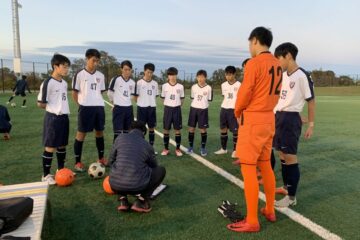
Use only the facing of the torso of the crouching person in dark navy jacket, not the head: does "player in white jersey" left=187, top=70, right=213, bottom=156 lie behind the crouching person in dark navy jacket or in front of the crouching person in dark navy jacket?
in front

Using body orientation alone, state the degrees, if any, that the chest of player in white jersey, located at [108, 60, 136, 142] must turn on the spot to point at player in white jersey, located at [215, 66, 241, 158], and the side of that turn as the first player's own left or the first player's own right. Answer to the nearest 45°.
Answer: approximately 45° to the first player's own left

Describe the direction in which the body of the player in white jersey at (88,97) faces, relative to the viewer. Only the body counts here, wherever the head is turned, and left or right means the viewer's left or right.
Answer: facing the viewer and to the right of the viewer

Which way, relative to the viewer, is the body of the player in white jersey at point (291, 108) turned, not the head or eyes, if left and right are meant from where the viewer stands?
facing the viewer and to the left of the viewer

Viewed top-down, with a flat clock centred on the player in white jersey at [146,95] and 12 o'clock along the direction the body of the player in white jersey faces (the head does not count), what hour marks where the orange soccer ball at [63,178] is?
The orange soccer ball is roughly at 1 o'clock from the player in white jersey.

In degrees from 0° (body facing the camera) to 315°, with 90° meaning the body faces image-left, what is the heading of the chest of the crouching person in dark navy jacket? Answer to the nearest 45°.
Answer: approximately 225°

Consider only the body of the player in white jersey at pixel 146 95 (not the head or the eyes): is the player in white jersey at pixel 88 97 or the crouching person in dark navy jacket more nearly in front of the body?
the crouching person in dark navy jacket

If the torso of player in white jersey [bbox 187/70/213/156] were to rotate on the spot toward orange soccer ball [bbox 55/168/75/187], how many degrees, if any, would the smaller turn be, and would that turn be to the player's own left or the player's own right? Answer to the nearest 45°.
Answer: approximately 45° to the player's own right

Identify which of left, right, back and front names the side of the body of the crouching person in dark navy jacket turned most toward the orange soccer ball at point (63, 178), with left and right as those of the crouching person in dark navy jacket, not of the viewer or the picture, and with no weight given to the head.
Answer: left

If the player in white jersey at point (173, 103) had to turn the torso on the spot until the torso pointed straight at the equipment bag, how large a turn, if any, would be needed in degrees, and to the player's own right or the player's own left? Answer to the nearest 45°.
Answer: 0° — they already face it

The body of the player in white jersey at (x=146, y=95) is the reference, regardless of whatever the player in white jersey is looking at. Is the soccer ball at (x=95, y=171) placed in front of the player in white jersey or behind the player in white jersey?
in front

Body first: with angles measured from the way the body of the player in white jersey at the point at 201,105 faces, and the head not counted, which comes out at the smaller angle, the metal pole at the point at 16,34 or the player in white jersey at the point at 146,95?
the player in white jersey

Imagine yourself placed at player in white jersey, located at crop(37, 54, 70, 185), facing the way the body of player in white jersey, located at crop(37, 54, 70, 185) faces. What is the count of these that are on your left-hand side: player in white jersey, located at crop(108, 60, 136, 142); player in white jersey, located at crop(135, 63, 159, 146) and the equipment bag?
2

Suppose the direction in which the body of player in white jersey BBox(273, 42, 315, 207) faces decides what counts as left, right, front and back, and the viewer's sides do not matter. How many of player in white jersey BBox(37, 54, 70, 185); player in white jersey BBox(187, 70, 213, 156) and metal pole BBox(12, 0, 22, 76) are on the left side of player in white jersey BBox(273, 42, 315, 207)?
0

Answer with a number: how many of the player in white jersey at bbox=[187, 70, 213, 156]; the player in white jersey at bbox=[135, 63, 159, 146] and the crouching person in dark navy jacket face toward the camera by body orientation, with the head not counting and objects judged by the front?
2

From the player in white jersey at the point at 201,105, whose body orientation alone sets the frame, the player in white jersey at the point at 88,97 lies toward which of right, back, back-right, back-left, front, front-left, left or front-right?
front-right

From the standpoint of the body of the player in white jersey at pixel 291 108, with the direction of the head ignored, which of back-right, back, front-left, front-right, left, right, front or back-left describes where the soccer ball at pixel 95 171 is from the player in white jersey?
front-right

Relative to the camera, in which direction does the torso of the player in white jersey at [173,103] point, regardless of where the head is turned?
toward the camera

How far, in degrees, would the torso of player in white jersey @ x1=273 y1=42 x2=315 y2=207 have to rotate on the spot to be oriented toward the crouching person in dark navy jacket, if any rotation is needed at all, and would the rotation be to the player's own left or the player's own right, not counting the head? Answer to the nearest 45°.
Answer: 0° — they already face them
